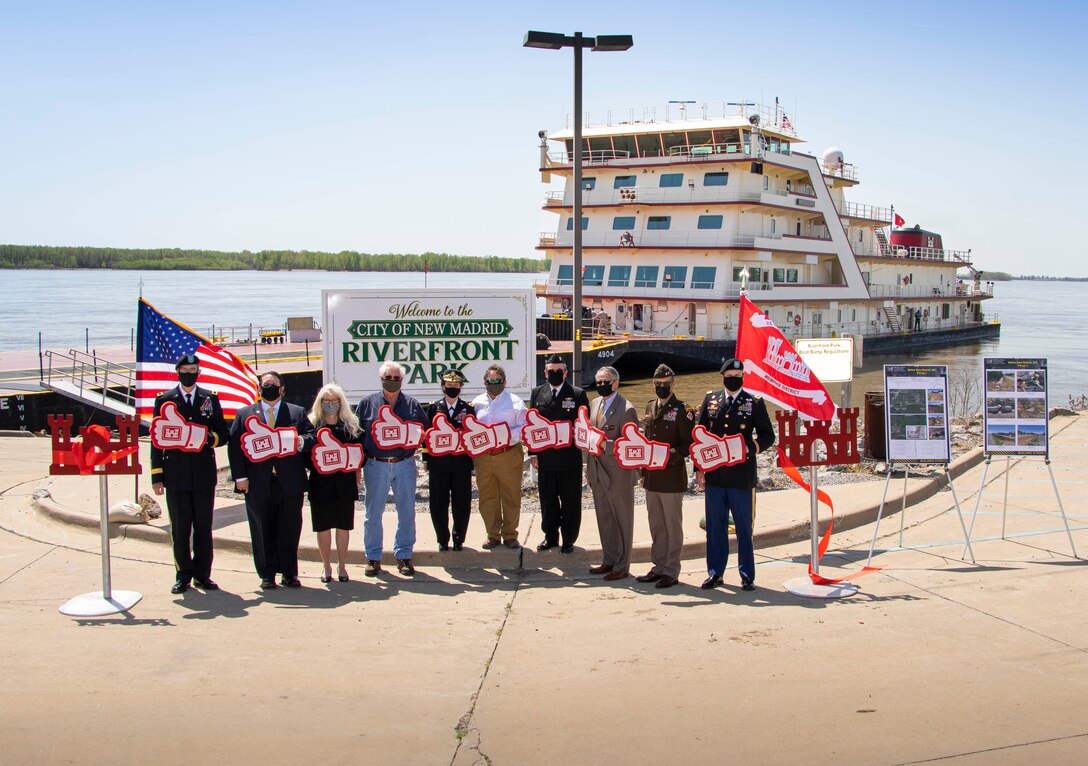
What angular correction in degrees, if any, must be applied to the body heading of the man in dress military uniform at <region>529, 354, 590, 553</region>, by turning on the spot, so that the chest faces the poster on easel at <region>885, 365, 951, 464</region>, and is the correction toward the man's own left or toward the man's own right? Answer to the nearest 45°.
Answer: approximately 90° to the man's own left

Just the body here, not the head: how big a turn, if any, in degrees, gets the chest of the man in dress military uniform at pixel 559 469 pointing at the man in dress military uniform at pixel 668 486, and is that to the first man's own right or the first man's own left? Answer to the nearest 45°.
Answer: approximately 45° to the first man's own left

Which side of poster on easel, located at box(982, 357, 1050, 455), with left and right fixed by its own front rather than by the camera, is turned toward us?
front

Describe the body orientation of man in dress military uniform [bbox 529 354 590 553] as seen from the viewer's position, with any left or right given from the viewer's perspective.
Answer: facing the viewer

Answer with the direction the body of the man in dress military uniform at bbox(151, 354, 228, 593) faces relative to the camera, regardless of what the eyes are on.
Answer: toward the camera

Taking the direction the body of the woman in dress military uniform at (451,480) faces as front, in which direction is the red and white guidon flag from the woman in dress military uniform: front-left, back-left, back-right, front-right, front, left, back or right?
left

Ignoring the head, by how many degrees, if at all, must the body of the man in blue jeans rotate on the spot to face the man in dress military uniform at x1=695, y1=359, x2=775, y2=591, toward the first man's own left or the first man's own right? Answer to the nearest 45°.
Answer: approximately 90° to the first man's own left

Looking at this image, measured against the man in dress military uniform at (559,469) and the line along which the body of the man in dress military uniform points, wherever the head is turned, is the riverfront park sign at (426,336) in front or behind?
behind

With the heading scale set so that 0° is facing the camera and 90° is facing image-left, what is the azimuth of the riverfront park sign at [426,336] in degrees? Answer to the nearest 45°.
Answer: approximately 0°

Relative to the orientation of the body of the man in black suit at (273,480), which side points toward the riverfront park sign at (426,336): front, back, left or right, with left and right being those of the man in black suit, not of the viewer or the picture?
back

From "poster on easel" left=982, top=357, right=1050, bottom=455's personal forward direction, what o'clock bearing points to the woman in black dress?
The woman in black dress is roughly at 2 o'clock from the poster on easel.
